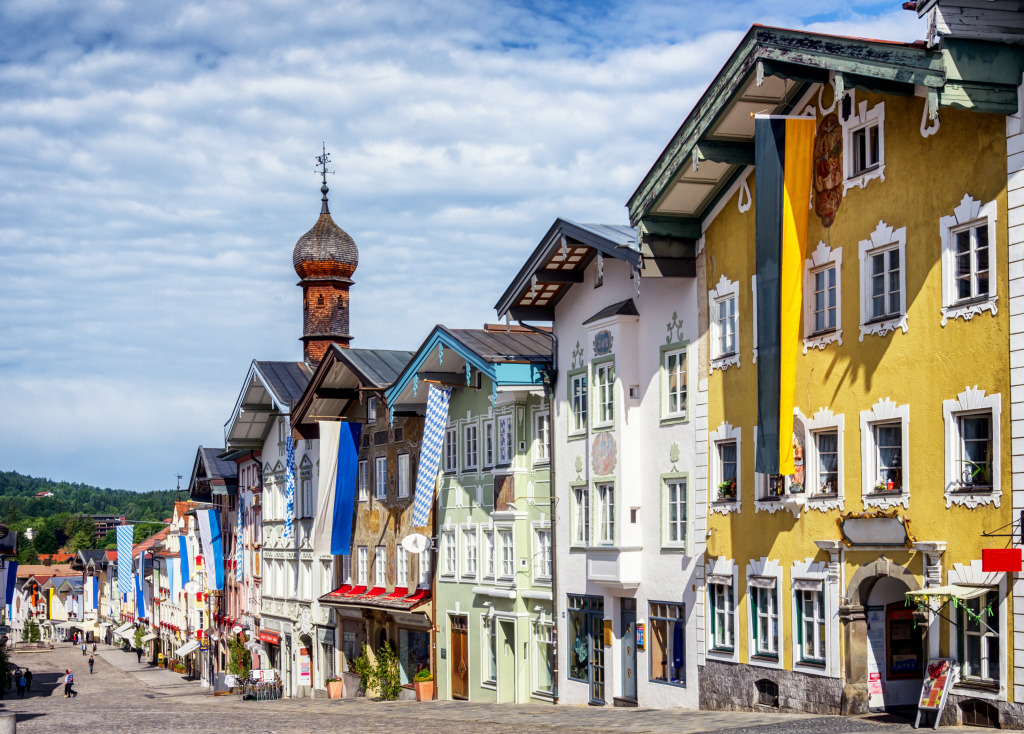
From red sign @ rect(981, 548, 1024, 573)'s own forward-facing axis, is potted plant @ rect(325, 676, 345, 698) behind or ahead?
behind

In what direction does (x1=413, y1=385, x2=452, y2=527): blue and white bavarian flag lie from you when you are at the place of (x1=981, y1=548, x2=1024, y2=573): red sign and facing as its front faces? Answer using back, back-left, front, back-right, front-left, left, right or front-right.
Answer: back-right

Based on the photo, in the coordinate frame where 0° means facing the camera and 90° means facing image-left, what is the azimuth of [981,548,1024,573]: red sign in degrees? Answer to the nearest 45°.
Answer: approximately 0°

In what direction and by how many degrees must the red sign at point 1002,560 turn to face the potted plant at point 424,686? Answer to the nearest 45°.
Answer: approximately 135° to its right
